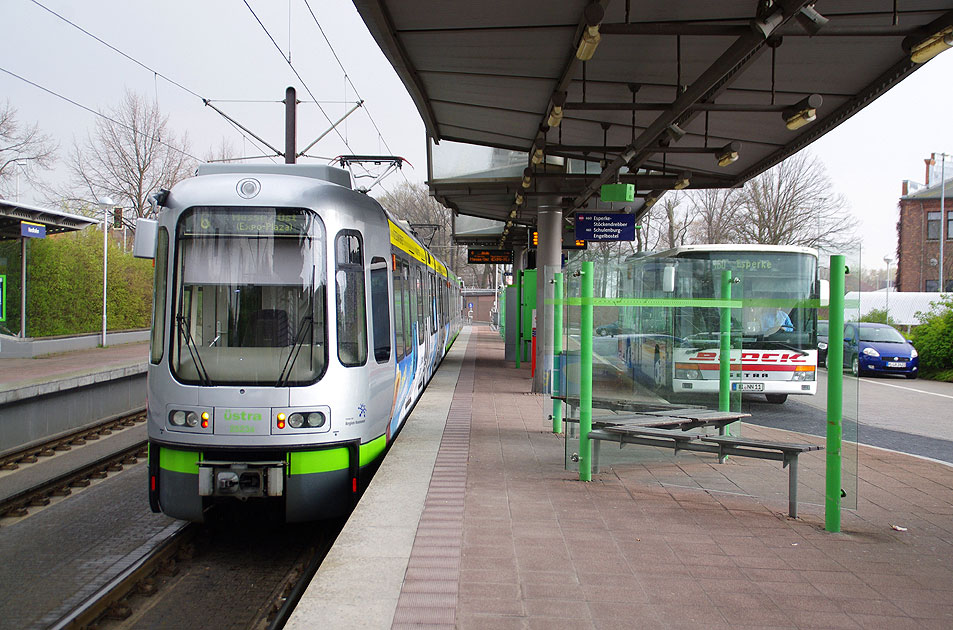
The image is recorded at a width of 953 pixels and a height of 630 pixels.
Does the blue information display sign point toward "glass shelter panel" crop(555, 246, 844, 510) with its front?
yes

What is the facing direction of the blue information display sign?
toward the camera

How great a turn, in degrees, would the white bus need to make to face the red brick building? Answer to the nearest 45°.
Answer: approximately 180°

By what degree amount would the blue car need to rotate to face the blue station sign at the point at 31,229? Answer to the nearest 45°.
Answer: approximately 90° to its right

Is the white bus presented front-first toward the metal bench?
yes

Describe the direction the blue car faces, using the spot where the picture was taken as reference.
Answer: facing the viewer and to the right of the viewer

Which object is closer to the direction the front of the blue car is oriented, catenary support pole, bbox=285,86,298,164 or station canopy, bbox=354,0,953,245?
the station canopy

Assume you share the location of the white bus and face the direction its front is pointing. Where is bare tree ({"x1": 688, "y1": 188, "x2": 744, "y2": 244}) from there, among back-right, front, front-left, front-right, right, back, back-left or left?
back

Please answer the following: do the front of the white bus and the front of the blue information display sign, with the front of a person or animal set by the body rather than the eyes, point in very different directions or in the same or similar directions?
same or similar directions

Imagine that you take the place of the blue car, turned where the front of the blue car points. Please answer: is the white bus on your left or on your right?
on your right

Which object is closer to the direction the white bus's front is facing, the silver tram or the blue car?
the silver tram

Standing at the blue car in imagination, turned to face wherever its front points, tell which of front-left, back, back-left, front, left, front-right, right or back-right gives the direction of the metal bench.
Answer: front-right

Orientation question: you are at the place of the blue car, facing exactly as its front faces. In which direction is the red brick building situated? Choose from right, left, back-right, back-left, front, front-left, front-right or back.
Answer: back-left

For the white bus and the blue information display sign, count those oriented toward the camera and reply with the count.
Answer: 2
